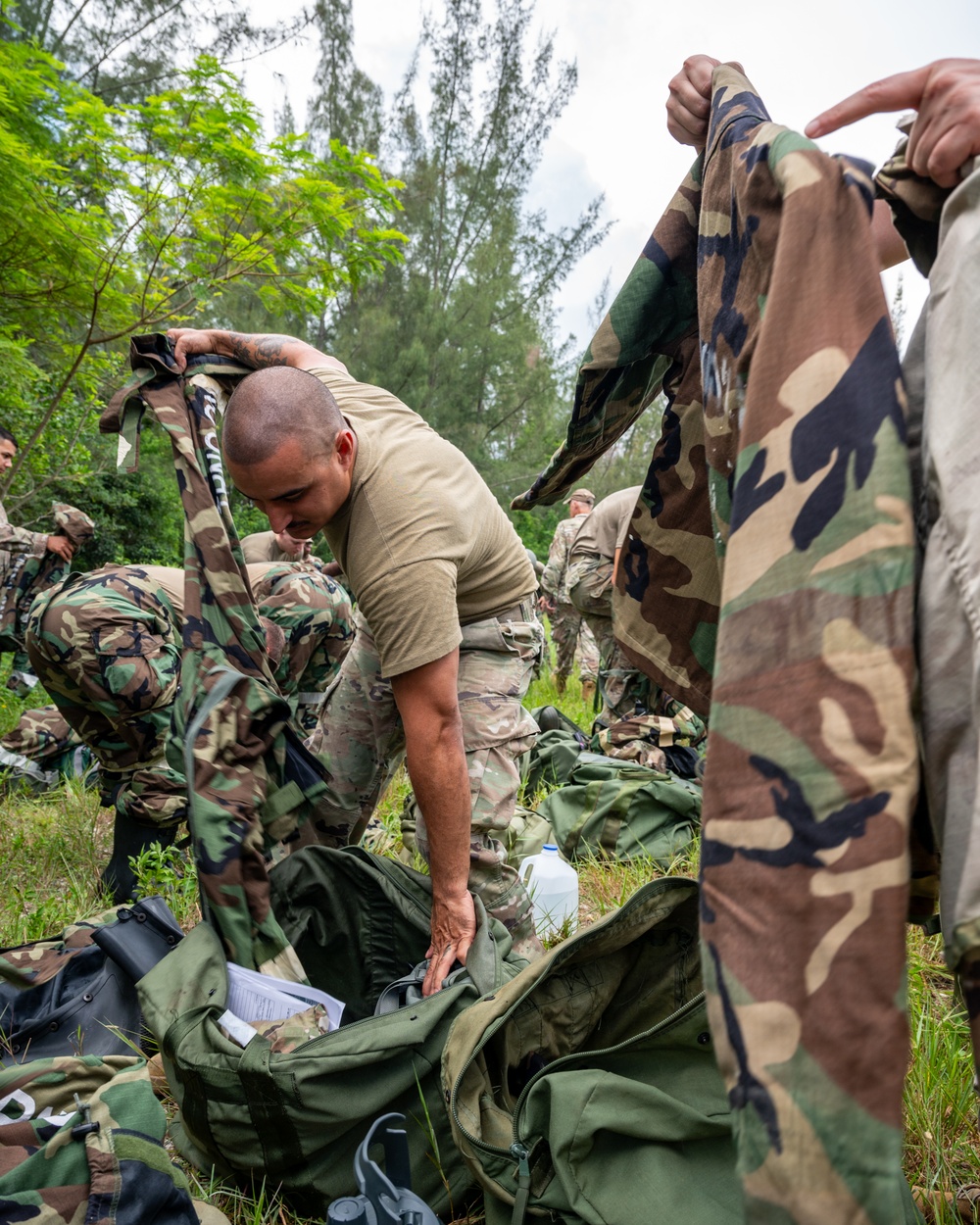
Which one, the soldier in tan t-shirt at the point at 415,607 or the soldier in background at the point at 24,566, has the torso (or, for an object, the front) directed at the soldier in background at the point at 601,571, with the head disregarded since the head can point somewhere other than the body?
the soldier in background at the point at 24,566

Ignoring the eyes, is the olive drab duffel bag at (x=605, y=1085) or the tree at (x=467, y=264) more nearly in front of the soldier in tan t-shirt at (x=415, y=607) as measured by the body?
the olive drab duffel bag

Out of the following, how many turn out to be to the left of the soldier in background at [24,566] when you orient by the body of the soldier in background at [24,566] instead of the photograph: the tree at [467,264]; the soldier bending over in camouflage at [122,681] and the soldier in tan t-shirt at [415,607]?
1

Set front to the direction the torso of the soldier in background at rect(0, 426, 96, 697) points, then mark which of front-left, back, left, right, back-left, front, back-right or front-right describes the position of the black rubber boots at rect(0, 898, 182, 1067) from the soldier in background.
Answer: front-right

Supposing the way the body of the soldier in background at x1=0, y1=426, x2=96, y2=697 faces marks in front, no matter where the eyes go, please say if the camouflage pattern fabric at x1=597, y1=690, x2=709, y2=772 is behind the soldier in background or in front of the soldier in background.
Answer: in front

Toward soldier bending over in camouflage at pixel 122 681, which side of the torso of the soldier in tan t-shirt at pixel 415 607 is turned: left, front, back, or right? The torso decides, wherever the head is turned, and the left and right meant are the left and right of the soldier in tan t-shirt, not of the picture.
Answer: right

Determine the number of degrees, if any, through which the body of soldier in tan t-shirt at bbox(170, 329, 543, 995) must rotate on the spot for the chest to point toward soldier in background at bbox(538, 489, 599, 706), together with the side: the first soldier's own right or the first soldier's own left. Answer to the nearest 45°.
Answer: approximately 135° to the first soldier's own right

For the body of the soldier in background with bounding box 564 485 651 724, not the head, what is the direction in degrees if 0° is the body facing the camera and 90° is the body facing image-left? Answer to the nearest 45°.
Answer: approximately 270°

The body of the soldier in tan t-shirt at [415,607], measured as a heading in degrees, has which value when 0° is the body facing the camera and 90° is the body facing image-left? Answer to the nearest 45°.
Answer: approximately 45°

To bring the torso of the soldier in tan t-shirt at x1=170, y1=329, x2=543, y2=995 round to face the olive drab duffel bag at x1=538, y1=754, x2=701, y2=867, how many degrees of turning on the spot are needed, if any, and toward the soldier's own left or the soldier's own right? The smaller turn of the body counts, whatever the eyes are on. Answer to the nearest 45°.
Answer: approximately 180°

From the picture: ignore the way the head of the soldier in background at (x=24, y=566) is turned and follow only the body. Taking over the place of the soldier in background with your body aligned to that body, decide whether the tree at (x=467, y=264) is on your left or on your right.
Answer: on your left

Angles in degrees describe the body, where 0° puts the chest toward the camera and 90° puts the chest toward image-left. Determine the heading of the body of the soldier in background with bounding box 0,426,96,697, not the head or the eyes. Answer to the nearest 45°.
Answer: approximately 315°
